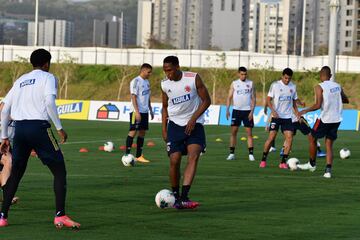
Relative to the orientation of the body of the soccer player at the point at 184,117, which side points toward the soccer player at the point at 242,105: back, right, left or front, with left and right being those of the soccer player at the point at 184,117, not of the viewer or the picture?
back

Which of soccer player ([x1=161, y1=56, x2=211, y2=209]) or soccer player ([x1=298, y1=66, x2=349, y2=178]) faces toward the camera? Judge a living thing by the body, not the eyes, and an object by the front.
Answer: soccer player ([x1=161, y1=56, x2=211, y2=209])

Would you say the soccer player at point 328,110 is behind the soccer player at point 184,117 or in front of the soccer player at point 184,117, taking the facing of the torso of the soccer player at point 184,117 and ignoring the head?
behind

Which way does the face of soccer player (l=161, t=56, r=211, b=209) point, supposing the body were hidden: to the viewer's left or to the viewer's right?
to the viewer's left

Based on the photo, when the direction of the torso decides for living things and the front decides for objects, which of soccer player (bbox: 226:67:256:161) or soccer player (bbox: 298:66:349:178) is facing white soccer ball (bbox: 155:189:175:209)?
soccer player (bbox: 226:67:256:161)

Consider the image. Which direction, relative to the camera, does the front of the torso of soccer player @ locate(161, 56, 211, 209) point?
toward the camera

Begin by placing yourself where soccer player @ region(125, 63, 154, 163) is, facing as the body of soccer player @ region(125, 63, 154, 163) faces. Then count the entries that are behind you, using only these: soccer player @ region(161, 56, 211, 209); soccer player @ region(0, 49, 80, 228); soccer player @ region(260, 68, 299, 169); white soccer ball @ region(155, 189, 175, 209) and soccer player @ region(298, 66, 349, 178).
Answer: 0

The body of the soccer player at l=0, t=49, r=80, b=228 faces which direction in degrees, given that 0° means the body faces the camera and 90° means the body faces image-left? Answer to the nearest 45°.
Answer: approximately 225°

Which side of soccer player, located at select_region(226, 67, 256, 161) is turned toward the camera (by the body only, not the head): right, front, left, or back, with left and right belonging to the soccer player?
front

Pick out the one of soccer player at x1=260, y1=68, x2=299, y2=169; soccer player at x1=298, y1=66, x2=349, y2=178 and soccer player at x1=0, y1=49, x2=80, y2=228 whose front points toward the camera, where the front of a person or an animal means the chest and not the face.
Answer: soccer player at x1=260, y1=68, x2=299, y2=169

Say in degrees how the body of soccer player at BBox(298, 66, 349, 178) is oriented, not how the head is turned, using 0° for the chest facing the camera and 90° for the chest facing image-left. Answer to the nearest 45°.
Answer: approximately 135°

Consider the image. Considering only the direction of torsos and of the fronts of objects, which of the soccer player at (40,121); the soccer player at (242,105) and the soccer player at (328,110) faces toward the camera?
the soccer player at (242,105)

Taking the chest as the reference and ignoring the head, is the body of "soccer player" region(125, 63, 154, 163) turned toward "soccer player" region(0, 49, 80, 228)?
no

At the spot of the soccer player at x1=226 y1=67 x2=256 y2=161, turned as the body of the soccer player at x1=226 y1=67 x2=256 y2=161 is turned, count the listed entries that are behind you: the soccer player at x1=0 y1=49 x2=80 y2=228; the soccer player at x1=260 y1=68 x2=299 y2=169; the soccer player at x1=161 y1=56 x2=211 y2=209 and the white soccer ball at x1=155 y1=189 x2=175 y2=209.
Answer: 0
